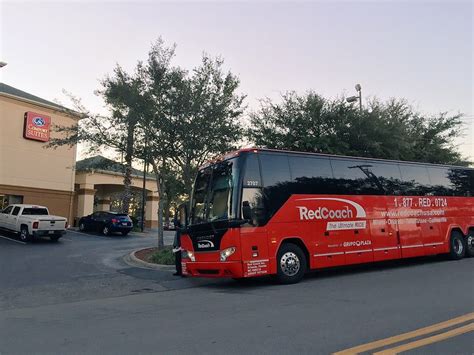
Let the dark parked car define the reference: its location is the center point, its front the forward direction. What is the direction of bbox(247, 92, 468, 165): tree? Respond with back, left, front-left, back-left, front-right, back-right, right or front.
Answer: back

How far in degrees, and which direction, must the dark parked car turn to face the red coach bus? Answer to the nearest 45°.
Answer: approximately 135° to its left

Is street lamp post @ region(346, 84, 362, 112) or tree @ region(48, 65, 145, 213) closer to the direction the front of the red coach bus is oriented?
the tree

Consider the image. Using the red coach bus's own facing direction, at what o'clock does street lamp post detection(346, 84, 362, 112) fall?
The street lamp post is roughly at 5 o'clock from the red coach bus.
